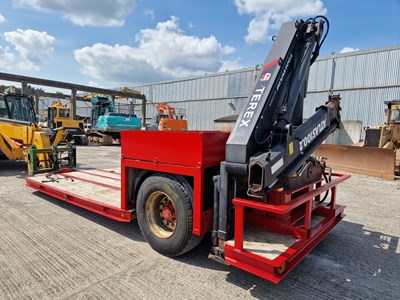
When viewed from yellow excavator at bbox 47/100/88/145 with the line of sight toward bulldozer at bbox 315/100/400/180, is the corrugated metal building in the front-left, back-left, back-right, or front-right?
front-left

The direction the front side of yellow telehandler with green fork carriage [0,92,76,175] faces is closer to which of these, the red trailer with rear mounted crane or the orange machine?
the red trailer with rear mounted crane

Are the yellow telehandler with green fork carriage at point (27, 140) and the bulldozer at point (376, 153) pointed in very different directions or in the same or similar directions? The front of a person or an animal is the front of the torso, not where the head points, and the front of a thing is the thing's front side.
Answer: very different directions

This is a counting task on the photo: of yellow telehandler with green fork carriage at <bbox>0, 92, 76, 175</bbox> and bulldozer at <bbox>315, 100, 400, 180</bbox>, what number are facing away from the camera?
0

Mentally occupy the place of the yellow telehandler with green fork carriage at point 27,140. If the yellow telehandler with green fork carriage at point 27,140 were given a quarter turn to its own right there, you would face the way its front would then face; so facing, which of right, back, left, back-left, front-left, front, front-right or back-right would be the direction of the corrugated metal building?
back-left

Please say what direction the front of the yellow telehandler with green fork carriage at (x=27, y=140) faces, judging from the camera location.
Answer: facing the viewer and to the right of the viewer

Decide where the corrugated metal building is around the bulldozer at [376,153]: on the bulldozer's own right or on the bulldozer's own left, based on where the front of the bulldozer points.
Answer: on the bulldozer's own right

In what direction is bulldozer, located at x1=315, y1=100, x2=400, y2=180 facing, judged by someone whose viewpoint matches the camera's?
facing the viewer and to the left of the viewer

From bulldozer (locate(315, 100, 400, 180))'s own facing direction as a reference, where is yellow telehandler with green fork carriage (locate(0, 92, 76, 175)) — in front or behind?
in front

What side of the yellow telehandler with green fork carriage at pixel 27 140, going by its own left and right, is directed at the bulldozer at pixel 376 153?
front

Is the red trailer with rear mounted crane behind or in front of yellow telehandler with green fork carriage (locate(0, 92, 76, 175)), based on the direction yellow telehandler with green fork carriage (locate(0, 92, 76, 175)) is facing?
in front
